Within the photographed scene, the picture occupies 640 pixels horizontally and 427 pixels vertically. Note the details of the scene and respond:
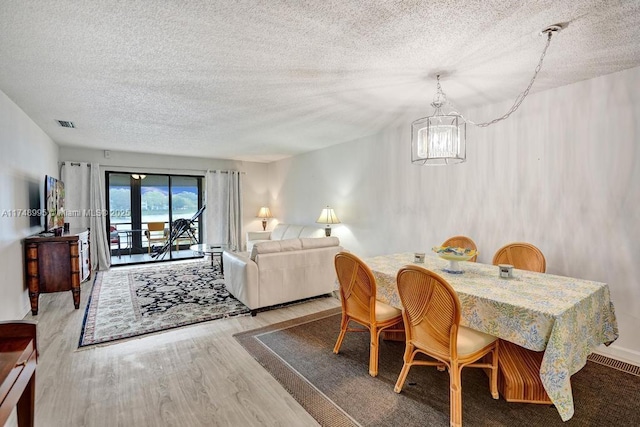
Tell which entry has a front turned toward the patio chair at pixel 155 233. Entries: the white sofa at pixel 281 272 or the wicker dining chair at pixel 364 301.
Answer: the white sofa

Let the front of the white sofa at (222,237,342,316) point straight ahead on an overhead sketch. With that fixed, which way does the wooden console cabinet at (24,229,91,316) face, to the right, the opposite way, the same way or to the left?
to the right

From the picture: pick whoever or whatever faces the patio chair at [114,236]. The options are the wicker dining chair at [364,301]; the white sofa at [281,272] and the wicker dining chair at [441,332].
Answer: the white sofa

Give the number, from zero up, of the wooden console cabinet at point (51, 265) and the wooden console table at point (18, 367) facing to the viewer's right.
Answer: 2

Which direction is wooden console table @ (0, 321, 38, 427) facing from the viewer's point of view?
to the viewer's right

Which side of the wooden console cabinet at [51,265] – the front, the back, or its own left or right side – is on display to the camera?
right

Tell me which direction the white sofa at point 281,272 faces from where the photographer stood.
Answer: facing away from the viewer and to the left of the viewer

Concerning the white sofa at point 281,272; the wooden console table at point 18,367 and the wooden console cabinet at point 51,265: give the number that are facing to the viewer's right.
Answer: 2

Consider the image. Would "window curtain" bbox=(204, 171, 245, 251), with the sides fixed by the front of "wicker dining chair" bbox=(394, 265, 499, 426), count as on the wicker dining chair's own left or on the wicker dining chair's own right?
on the wicker dining chair's own left

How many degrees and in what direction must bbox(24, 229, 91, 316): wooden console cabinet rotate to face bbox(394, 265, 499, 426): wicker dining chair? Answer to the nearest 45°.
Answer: approximately 45° to its right

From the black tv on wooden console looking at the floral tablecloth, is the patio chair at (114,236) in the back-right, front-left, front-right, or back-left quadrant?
back-left
